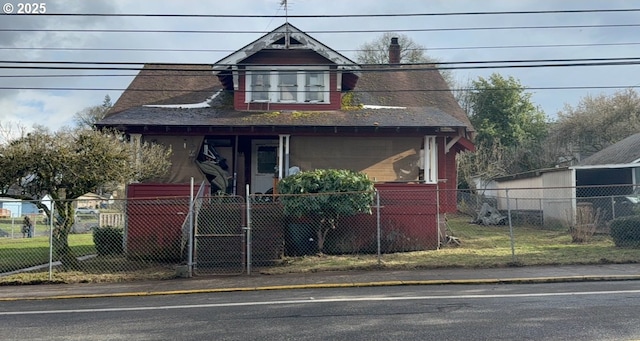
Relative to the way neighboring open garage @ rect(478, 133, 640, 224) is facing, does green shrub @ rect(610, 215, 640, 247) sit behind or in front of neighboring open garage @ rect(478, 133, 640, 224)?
in front

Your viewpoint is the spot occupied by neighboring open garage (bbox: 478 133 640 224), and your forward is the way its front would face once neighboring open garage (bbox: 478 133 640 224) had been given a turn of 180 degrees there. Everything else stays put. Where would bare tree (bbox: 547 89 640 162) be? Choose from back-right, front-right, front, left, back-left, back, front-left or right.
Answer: front

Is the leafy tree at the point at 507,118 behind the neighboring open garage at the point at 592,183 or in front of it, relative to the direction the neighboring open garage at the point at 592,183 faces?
behind

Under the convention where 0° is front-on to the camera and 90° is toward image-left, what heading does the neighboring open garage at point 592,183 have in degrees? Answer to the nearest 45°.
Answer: approximately 0°

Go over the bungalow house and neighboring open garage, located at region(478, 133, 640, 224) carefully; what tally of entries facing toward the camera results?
2

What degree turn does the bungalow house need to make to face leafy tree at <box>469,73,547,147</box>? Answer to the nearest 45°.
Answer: approximately 135° to its left

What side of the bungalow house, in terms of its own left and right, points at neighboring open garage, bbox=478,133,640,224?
left

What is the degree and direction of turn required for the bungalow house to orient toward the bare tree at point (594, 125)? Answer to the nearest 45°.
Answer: approximately 135° to its left

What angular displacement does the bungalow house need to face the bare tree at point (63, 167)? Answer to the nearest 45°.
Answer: approximately 45° to its right

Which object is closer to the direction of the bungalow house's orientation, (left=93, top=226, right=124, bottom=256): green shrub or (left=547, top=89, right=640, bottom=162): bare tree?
the green shrub
